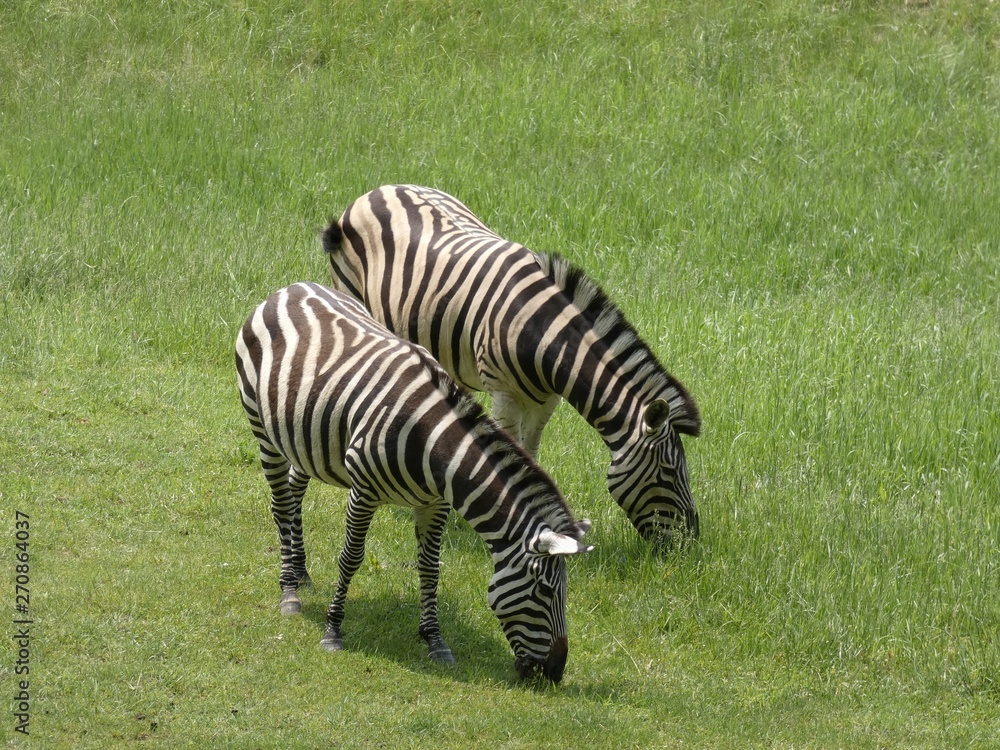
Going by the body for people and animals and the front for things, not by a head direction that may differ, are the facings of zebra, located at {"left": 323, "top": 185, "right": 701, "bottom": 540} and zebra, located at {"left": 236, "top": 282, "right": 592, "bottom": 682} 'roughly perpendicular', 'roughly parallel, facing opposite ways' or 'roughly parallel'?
roughly parallel

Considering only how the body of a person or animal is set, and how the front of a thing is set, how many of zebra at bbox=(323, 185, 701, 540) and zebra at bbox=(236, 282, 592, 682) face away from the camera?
0

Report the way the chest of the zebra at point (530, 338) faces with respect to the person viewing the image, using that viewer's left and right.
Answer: facing the viewer and to the right of the viewer

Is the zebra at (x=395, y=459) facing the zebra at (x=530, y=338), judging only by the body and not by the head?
no

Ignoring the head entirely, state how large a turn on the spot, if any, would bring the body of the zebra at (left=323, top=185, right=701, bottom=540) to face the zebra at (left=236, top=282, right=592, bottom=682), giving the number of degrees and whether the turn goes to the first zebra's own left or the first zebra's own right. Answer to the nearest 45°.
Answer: approximately 45° to the first zebra's own right
